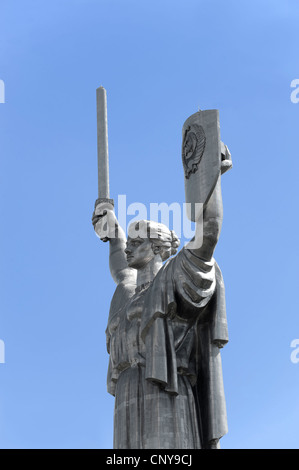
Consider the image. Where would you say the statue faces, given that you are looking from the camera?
facing the viewer and to the left of the viewer
